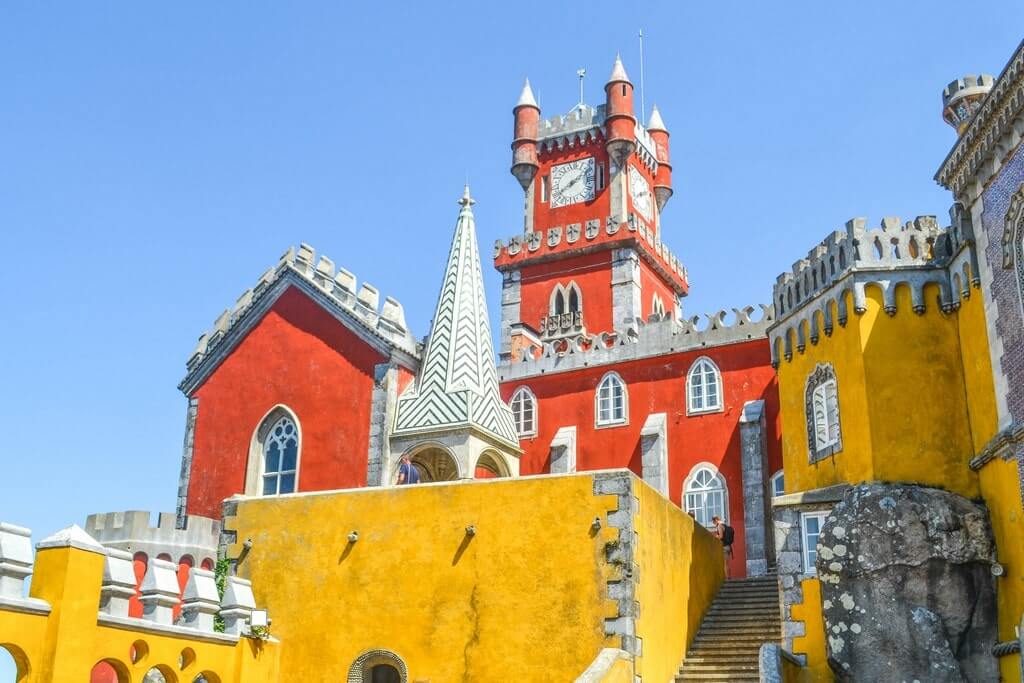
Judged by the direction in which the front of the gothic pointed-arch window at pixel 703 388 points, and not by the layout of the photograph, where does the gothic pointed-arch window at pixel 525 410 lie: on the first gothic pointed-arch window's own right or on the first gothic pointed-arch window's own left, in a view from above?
on the first gothic pointed-arch window's own right

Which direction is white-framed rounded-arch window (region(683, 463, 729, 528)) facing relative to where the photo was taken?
toward the camera

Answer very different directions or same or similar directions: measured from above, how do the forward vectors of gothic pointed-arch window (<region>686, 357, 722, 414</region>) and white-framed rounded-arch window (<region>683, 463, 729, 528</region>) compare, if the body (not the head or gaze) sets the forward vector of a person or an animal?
same or similar directions

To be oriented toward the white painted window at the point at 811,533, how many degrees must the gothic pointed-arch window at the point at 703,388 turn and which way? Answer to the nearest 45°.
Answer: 0° — it already faces it

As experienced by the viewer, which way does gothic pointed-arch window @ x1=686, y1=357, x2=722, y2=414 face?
facing the viewer

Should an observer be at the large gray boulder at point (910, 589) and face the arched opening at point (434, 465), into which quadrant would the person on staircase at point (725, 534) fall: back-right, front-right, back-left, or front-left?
front-right

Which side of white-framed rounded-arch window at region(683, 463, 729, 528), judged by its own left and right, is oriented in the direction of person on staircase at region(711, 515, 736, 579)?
front

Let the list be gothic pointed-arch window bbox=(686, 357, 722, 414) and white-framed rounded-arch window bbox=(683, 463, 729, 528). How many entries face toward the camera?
2

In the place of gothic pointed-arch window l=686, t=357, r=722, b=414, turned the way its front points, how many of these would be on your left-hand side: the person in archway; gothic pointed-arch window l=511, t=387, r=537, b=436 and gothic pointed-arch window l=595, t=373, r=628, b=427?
0

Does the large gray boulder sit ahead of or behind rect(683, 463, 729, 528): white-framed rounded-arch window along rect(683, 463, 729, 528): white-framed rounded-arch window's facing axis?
ahead

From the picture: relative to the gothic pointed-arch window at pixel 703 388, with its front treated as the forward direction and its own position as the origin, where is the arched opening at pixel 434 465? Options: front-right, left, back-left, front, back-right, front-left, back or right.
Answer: front-right

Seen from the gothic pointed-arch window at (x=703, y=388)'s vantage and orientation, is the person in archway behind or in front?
in front

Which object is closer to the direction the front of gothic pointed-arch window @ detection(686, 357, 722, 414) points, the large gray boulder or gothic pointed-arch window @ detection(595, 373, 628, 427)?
the large gray boulder
